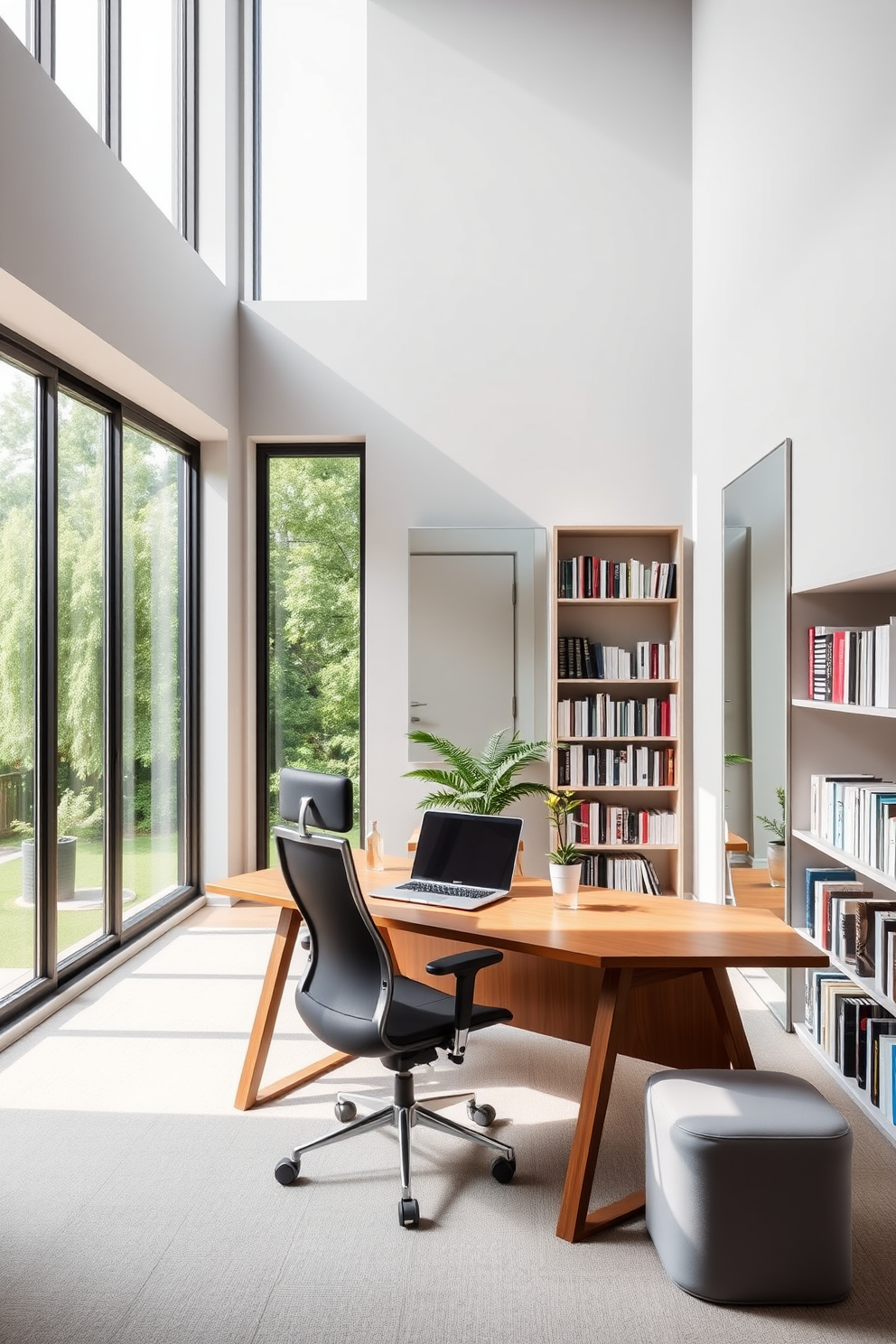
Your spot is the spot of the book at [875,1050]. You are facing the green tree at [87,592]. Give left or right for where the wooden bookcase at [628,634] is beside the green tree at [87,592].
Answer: right

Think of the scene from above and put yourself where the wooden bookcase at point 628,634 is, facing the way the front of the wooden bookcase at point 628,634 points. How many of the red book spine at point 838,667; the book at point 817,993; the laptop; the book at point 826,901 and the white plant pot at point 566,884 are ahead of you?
5

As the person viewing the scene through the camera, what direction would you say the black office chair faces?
facing away from the viewer and to the right of the viewer

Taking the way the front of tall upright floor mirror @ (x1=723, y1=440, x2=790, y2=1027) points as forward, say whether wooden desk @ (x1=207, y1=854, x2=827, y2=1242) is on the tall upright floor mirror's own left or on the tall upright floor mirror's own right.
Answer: on the tall upright floor mirror's own left

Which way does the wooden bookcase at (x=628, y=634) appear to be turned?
toward the camera

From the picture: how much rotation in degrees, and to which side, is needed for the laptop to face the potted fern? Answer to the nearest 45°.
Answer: approximately 135° to its right

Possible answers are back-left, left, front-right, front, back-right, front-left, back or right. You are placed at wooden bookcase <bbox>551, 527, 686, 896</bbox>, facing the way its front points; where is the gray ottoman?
front

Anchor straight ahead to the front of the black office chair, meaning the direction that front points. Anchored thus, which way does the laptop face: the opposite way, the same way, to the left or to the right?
the opposite way

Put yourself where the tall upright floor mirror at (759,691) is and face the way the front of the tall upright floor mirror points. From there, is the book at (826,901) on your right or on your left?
on your left

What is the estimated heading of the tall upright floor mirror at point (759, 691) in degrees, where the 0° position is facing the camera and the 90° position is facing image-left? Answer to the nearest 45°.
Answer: approximately 90°

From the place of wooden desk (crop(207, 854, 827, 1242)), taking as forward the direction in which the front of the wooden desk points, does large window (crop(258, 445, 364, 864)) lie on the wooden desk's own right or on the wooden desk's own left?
on the wooden desk's own right

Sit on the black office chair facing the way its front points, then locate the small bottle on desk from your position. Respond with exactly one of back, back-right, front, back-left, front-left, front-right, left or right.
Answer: front-left

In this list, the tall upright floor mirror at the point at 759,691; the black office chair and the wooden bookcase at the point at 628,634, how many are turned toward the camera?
1

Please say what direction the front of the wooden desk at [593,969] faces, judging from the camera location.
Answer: facing the viewer and to the left of the viewer

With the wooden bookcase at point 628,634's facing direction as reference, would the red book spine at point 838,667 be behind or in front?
in front
